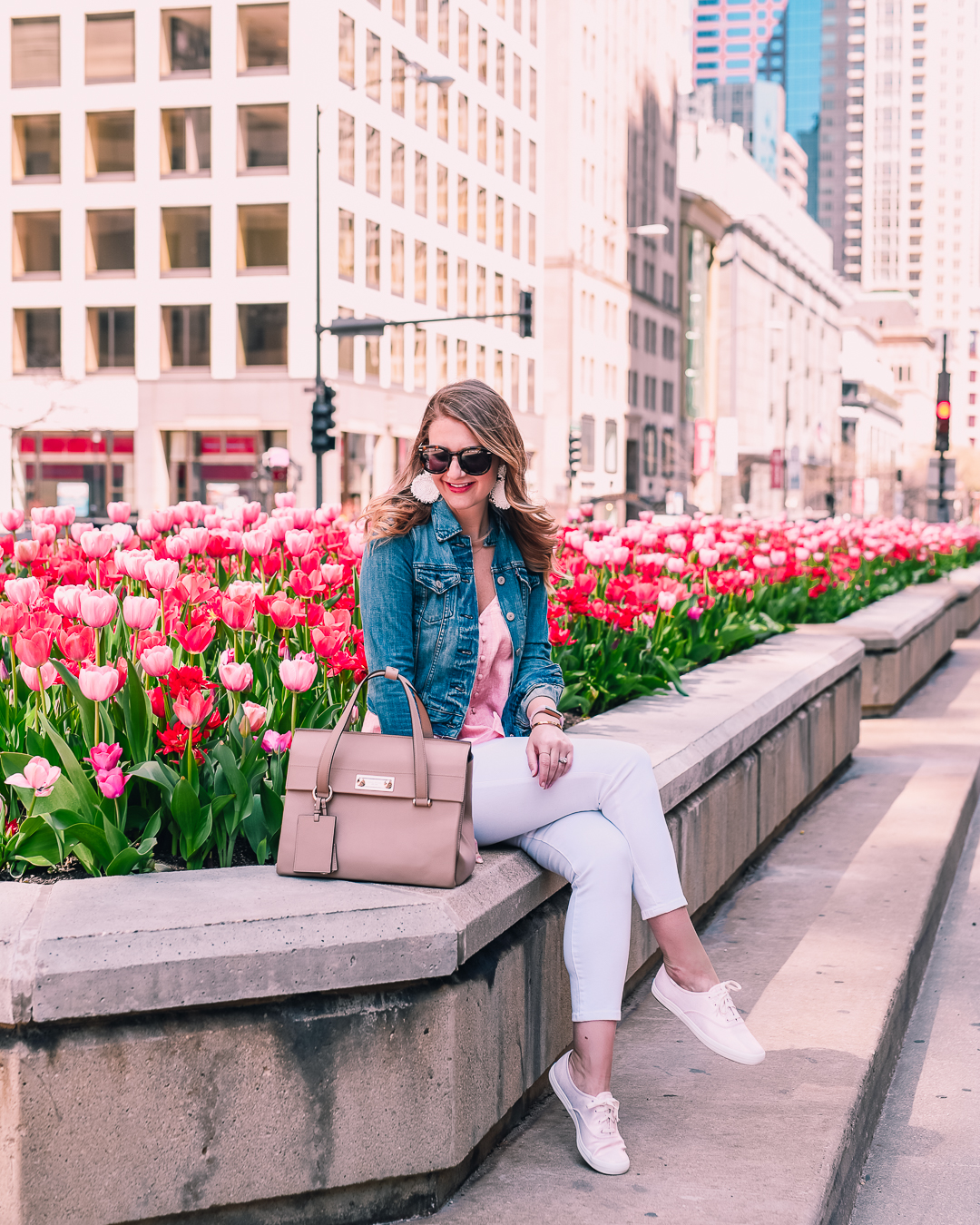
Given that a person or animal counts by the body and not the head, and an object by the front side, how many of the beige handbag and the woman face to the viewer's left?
0

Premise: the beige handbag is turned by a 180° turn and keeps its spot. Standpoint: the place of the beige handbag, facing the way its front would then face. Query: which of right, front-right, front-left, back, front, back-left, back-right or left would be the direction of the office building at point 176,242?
front

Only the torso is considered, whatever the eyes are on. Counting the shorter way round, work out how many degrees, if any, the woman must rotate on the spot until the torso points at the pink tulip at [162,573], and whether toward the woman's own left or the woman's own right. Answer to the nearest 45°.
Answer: approximately 180°

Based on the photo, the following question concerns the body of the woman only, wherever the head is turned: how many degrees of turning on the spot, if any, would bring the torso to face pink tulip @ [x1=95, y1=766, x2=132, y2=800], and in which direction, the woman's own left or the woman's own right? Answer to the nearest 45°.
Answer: approximately 90° to the woman's own right

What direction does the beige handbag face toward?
toward the camera

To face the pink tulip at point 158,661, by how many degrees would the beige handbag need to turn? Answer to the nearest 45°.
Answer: approximately 135° to its right

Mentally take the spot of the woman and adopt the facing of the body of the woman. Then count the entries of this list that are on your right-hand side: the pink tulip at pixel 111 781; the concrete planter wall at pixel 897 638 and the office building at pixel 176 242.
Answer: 1

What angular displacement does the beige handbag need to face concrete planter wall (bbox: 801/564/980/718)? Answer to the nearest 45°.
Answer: approximately 135° to its left

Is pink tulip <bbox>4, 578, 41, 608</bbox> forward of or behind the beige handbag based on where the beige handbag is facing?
behind

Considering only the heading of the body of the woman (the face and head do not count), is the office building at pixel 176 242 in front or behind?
behind

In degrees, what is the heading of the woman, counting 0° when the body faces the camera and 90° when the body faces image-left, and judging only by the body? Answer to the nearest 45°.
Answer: approximately 315°

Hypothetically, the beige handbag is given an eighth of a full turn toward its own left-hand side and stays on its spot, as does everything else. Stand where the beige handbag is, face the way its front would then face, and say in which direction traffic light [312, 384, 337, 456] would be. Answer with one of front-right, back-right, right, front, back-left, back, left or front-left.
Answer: back-left

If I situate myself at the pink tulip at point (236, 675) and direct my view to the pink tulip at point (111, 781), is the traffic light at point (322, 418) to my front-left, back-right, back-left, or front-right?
back-right

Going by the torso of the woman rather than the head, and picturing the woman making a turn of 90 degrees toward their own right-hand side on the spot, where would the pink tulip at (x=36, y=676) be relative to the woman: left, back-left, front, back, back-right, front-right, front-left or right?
front-right

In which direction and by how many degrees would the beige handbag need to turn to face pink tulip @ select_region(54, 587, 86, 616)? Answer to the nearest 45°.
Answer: approximately 135° to its right

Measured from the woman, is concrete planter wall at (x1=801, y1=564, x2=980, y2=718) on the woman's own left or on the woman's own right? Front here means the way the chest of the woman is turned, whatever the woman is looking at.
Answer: on the woman's own left

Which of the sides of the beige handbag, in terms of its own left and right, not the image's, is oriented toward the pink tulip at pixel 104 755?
right
